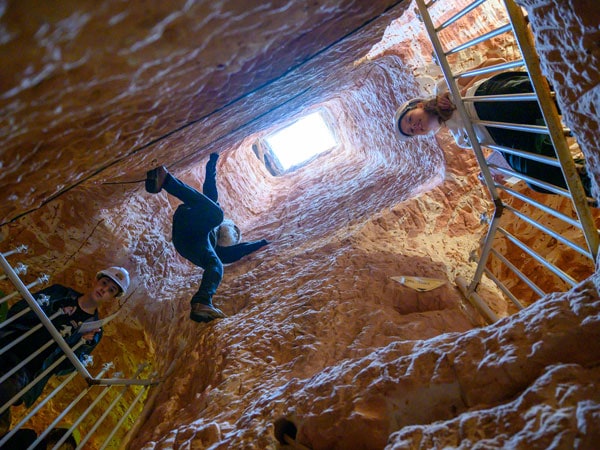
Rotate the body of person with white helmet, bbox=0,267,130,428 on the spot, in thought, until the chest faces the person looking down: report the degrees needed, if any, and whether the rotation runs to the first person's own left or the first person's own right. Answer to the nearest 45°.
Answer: approximately 45° to the first person's own left

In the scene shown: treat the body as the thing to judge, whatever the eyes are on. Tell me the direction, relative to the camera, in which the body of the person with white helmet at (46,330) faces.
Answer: toward the camera
